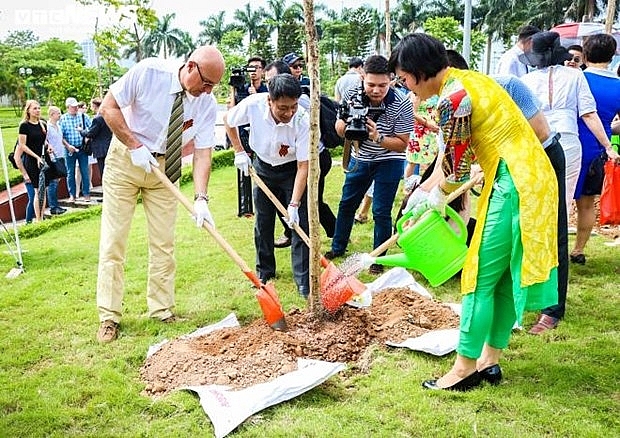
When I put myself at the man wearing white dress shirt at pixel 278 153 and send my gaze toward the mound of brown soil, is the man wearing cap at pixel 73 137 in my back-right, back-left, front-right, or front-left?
back-right

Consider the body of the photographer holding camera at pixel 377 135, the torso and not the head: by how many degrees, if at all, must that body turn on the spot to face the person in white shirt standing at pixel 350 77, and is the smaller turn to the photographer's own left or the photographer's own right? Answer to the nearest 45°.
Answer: approximately 135° to the photographer's own right

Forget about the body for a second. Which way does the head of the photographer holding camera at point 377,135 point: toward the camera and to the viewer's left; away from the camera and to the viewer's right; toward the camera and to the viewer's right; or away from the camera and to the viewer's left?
toward the camera and to the viewer's left

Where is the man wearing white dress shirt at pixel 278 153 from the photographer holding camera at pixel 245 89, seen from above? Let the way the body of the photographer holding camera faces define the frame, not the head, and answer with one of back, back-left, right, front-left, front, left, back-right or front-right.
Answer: front-left

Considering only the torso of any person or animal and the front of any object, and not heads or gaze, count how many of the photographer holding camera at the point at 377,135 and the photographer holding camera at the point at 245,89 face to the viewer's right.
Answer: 0

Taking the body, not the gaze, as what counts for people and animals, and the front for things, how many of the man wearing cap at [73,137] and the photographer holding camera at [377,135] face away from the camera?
0

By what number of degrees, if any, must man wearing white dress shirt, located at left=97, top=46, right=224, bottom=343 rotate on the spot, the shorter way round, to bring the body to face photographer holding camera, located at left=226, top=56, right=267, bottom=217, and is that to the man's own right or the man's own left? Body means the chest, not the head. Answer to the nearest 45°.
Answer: approximately 135° to the man's own left

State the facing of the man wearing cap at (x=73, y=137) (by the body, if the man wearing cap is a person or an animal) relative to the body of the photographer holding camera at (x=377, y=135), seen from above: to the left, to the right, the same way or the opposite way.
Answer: to the left

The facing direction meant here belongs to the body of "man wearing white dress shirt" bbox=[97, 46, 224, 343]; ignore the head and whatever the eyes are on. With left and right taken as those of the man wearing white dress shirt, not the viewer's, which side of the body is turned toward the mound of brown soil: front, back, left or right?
front

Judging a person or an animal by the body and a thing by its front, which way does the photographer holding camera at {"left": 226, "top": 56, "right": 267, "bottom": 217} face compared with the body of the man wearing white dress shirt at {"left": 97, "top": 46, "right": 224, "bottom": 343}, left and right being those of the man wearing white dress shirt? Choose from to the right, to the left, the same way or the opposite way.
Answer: to the right

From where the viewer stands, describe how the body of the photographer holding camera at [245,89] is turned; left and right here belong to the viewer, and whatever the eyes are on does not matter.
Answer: facing the viewer and to the left of the viewer
